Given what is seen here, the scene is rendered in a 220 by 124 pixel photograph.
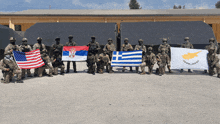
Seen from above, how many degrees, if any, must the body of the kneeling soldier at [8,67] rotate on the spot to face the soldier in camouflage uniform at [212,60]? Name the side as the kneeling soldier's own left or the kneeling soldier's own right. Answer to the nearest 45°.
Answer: approximately 45° to the kneeling soldier's own left

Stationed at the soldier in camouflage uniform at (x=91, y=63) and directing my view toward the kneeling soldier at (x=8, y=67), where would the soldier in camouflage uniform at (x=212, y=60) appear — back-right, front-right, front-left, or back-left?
back-left

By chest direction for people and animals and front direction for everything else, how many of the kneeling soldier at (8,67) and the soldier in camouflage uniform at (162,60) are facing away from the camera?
0

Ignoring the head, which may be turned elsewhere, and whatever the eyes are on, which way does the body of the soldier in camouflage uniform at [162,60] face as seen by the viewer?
toward the camera

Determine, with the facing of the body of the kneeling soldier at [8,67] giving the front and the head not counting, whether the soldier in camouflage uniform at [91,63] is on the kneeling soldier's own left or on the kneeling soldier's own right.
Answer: on the kneeling soldier's own left

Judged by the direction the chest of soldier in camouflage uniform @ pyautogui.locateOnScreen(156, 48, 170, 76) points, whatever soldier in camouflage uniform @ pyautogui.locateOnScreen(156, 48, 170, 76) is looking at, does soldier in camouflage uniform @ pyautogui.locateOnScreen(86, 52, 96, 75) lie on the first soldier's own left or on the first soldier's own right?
on the first soldier's own right

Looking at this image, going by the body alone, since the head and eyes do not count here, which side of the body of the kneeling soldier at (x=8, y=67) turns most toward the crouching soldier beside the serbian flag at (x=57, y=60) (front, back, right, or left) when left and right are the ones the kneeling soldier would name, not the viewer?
left

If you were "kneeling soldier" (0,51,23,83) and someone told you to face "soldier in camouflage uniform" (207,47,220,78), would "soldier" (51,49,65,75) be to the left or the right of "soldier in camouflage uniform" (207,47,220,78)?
left

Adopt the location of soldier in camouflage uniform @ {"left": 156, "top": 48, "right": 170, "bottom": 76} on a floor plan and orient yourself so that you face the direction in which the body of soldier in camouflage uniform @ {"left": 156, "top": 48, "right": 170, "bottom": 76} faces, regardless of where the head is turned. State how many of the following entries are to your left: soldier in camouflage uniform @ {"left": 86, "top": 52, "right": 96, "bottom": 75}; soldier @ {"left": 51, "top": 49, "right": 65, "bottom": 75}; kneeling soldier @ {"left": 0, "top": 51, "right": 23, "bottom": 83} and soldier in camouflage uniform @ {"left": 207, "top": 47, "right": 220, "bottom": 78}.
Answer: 1

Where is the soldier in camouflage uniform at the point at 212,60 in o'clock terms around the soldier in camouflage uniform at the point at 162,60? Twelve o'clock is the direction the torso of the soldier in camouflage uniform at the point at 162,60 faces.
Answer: the soldier in camouflage uniform at the point at 212,60 is roughly at 9 o'clock from the soldier in camouflage uniform at the point at 162,60.

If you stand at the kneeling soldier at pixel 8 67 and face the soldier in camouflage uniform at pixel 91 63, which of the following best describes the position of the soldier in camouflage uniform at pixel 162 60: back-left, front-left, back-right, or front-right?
front-right

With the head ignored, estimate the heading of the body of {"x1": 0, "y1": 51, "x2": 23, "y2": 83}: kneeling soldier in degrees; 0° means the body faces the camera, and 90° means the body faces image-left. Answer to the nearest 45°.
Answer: approximately 315°

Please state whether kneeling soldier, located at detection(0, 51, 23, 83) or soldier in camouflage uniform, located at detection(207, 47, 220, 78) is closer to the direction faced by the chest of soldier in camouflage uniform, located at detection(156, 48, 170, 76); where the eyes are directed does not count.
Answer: the kneeling soldier
